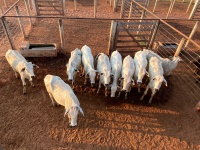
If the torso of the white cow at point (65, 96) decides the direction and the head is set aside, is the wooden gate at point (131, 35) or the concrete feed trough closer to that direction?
the wooden gate

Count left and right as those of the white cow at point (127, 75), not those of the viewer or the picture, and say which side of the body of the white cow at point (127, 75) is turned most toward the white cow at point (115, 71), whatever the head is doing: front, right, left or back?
right

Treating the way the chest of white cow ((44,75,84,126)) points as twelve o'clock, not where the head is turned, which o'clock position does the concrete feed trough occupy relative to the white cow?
The concrete feed trough is roughly at 7 o'clock from the white cow.

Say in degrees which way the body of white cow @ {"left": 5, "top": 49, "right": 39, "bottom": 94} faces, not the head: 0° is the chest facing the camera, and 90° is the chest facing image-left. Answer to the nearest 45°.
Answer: approximately 315°

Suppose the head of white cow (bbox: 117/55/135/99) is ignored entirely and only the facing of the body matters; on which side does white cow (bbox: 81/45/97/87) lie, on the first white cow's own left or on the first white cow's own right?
on the first white cow's own right

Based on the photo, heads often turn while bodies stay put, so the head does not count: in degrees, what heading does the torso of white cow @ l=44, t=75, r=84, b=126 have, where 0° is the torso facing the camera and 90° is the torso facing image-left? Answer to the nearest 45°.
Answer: approximately 315°

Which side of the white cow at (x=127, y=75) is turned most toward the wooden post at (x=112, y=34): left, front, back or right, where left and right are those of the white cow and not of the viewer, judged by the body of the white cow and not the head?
back
